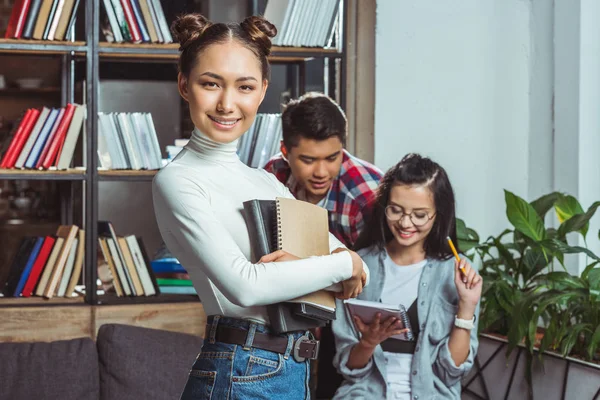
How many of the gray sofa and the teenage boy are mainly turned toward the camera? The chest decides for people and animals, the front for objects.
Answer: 2

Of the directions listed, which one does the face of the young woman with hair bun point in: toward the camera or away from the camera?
toward the camera

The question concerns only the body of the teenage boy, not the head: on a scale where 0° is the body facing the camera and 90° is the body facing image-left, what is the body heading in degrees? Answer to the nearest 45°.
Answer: approximately 0°

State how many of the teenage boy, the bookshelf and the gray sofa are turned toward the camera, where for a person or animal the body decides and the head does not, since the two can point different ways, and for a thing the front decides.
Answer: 3

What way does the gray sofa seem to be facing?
toward the camera

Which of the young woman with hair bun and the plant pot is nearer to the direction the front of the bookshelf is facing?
the young woman with hair bun
